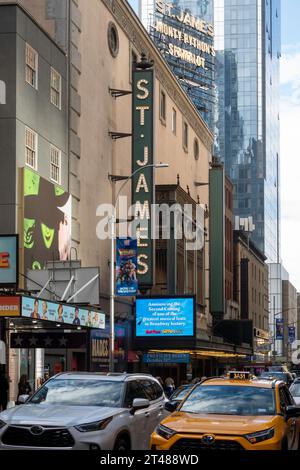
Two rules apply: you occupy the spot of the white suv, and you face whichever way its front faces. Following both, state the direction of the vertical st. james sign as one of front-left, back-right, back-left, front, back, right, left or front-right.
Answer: back-right

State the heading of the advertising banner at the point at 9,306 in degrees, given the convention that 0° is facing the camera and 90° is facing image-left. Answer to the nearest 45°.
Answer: approximately 0°

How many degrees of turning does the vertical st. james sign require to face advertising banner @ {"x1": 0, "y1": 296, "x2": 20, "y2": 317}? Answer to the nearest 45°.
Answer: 0° — it already faces it

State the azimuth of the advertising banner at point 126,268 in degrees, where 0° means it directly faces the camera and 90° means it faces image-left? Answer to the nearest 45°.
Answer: approximately 0°

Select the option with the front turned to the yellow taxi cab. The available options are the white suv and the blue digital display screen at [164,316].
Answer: the blue digital display screen

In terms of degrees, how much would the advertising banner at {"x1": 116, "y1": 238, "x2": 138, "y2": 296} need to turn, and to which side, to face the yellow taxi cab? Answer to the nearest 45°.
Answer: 0° — it already faces it

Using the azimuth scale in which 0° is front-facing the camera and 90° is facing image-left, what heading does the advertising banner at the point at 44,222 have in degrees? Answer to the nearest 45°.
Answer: approximately 315°

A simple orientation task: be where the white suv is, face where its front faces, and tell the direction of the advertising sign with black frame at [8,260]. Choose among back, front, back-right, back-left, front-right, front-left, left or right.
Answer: back-right

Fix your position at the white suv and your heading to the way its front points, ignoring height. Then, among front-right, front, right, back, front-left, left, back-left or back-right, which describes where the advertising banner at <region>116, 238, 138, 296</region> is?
back-right

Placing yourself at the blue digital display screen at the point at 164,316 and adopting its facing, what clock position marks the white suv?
The white suv is roughly at 12 o'clock from the blue digital display screen.
